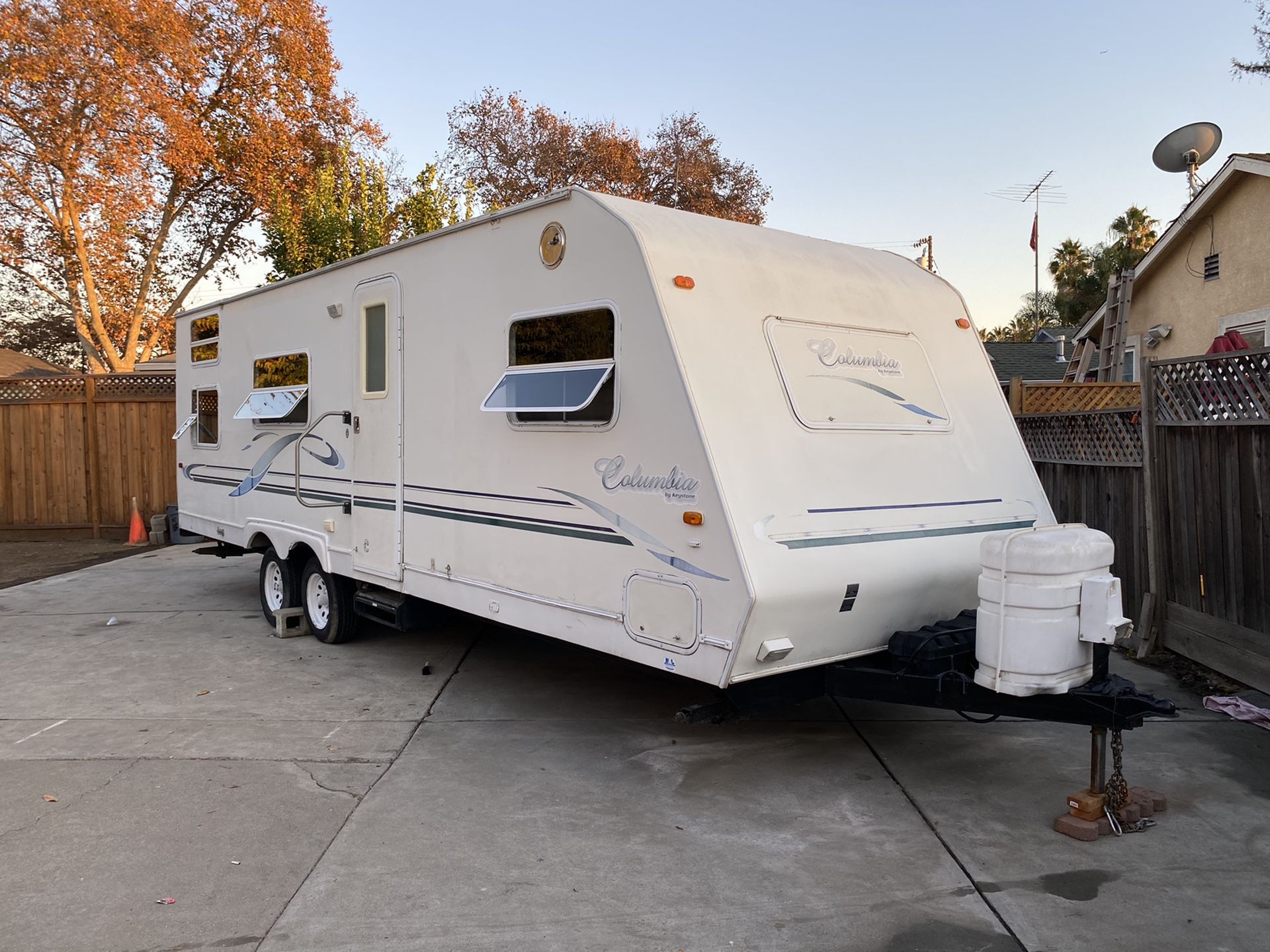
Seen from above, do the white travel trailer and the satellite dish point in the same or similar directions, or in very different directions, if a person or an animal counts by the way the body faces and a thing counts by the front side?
very different directions

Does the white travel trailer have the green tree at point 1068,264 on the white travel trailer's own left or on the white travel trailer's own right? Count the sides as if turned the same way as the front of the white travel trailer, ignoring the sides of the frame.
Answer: on the white travel trailer's own left

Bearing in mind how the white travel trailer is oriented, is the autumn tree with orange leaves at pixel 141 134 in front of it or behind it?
behind

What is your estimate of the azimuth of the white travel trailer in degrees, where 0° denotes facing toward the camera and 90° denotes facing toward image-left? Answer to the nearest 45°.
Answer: approximately 315°

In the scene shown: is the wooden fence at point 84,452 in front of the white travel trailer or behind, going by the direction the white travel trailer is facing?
behind

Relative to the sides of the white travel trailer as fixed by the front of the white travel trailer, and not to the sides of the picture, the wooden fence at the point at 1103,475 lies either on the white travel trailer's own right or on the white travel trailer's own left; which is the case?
on the white travel trailer's own left

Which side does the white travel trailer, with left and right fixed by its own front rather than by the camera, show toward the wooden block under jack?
front

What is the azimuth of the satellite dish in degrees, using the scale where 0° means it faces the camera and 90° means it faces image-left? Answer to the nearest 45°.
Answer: approximately 135°

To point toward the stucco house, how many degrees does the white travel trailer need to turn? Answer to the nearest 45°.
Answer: approximately 90° to its left

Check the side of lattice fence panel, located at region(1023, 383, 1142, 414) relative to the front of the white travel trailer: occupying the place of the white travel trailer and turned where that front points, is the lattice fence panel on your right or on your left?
on your left

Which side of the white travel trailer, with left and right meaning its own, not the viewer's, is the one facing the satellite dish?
left

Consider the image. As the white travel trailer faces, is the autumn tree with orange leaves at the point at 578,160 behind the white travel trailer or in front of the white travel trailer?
behind
